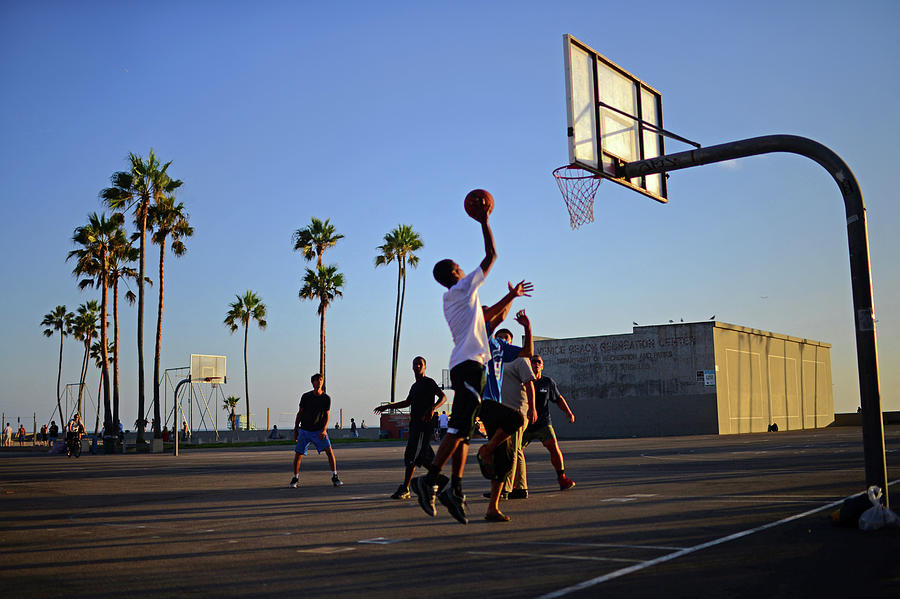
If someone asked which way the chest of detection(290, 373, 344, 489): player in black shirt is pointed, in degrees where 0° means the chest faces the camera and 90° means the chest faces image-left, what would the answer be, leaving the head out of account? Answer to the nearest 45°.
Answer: approximately 0°

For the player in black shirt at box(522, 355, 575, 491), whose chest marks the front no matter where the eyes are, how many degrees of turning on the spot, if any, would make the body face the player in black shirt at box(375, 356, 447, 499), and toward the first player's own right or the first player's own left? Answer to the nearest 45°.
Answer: approximately 45° to the first player's own right

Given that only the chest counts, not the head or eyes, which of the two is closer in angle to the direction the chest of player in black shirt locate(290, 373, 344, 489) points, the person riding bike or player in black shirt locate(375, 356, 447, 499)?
the player in black shirt

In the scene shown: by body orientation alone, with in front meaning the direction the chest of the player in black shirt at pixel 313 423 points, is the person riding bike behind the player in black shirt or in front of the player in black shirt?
behind

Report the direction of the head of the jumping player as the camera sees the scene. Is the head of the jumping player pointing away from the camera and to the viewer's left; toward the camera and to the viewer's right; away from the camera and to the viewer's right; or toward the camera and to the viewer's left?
away from the camera and to the viewer's right

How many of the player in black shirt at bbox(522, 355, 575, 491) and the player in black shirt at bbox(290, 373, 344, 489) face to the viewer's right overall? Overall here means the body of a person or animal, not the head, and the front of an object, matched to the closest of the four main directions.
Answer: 0

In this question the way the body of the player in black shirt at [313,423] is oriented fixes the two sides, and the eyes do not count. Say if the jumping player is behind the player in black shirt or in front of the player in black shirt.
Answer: in front

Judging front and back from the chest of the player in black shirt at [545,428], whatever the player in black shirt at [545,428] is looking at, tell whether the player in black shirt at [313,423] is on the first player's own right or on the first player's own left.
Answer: on the first player's own right

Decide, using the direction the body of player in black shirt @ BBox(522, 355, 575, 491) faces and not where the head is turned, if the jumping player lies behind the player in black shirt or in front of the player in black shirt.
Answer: in front

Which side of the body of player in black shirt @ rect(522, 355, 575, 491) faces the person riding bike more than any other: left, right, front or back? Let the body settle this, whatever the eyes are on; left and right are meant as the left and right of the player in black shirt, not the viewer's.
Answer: right
